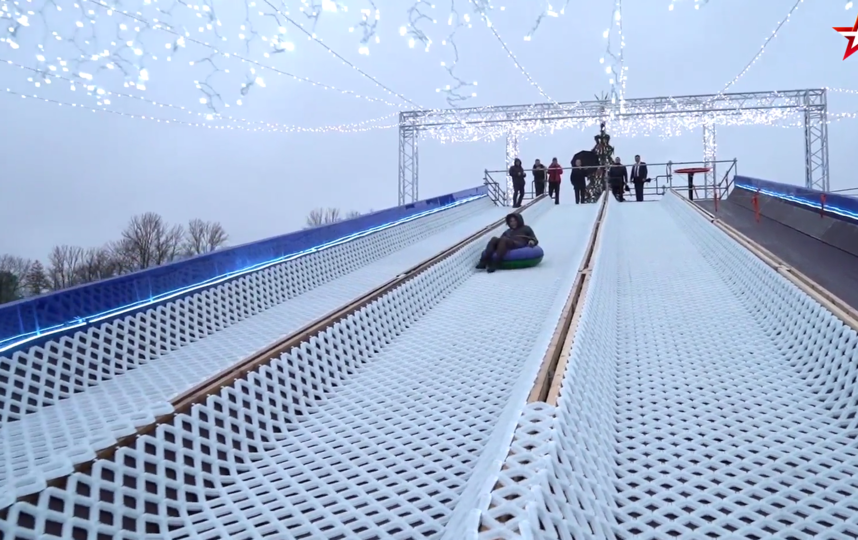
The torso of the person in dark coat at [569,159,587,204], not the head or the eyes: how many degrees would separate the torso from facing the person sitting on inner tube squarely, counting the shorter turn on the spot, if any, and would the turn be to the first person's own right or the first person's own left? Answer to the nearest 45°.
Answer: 0° — they already face them

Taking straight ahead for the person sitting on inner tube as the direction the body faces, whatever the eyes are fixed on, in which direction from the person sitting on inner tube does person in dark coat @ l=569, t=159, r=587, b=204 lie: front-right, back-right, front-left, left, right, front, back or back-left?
back-right

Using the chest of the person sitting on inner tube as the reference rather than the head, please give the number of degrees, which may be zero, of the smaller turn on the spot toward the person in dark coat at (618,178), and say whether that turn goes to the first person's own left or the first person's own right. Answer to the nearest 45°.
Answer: approximately 135° to the first person's own right

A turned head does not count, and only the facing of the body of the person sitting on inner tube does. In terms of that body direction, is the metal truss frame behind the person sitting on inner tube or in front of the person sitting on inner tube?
behind

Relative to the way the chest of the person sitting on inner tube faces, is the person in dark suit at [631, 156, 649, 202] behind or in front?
behind

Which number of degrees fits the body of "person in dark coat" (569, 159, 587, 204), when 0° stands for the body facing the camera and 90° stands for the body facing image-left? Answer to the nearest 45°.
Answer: approximately 0°

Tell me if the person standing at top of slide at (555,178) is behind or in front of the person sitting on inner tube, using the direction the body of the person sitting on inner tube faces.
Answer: behind
